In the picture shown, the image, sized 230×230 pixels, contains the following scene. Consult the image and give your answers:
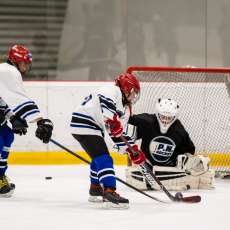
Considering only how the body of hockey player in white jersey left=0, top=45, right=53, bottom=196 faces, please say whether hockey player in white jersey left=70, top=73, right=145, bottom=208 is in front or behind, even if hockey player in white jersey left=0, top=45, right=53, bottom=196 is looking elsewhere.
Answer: in front

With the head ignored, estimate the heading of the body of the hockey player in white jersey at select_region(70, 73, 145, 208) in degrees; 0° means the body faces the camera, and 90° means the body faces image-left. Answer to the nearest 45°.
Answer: approximately 270°

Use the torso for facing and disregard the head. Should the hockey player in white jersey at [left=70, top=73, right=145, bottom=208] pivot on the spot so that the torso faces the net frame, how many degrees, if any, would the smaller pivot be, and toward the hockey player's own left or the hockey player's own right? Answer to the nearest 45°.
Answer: approximately 45° to the hockey player's own left

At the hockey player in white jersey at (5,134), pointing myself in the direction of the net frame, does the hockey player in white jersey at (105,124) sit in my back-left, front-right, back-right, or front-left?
front-right

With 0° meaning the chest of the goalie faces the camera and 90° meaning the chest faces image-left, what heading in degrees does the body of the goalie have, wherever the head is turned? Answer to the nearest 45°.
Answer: approximately 0°

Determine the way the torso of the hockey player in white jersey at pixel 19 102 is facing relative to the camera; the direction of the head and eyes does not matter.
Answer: to the viewer's right

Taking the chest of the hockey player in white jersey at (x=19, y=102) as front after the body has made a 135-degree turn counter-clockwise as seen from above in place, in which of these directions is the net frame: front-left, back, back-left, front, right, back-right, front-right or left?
right

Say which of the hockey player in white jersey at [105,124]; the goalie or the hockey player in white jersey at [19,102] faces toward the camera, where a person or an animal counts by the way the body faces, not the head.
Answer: the goalie

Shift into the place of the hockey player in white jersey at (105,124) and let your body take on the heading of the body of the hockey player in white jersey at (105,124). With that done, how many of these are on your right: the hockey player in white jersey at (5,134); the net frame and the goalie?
0

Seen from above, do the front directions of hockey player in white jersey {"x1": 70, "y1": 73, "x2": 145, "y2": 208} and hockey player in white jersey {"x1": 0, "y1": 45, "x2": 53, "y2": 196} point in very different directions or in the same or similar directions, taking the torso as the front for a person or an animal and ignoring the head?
same or similar directions

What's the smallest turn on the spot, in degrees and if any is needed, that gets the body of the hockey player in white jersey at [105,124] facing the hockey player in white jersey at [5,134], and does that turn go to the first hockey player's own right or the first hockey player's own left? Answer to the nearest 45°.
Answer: approximately 135° to the first hockey player's own left

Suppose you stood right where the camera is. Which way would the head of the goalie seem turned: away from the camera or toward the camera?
toward the camera
